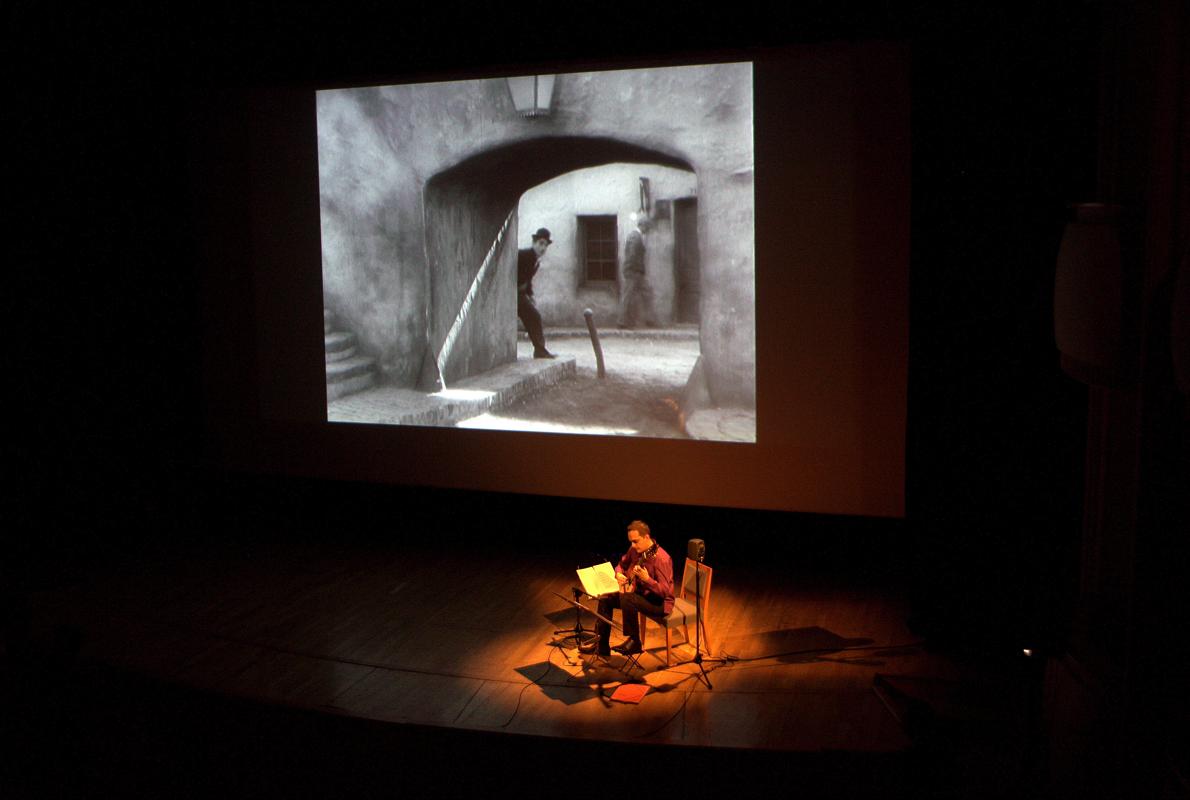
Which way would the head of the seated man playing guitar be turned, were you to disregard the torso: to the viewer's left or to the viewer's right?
to the viewer's left

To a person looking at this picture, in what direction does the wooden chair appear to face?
facing the viewer and to the left of the viewer

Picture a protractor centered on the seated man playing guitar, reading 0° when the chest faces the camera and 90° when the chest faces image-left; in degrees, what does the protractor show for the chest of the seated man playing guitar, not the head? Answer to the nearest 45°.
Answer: approximately 45°
